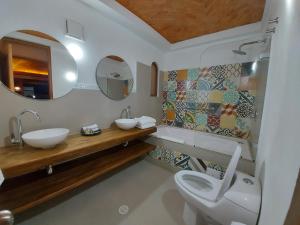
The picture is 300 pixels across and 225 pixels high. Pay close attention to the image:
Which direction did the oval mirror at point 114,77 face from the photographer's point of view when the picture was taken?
facing the viewer and to the right of the viewer

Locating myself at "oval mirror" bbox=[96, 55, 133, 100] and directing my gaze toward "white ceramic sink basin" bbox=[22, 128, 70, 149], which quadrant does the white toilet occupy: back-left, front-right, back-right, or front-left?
front-left

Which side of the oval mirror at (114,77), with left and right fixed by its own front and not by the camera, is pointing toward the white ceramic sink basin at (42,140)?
right

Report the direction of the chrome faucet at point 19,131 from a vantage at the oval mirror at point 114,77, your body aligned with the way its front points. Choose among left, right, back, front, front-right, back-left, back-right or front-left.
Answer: right

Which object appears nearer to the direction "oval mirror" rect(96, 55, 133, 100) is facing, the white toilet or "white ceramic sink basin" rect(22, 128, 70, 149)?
the white toilet

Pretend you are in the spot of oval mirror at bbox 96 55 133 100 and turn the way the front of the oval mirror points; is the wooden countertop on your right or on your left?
on your right

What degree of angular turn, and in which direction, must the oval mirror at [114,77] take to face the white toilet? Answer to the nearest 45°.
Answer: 0° — it already faces it

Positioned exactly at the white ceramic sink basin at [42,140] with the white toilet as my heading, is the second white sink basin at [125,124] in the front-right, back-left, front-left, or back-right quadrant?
front-left
